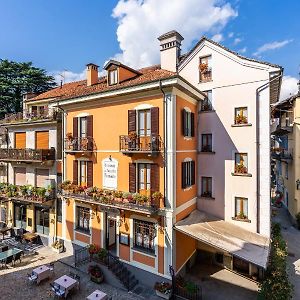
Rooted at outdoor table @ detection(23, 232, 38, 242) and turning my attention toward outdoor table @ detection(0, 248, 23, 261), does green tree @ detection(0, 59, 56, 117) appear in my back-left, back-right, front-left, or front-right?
back-right

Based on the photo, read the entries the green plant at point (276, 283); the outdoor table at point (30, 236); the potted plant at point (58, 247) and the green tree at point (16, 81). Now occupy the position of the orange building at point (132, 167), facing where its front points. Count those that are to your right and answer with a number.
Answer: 3

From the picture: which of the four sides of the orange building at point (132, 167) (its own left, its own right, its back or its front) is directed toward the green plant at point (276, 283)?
left

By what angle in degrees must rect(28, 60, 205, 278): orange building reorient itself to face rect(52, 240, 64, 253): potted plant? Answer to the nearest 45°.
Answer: approximately 90° to its right

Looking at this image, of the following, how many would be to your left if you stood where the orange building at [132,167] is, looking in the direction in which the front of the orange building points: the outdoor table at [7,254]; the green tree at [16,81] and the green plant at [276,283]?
1

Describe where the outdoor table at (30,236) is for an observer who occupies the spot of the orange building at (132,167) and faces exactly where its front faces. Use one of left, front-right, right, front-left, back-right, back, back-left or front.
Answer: right

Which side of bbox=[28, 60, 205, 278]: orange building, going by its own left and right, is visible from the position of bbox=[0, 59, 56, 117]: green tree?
right

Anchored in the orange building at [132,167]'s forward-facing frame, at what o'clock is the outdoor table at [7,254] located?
The outdoor table is roughly at 2 o'clock from the orange building.

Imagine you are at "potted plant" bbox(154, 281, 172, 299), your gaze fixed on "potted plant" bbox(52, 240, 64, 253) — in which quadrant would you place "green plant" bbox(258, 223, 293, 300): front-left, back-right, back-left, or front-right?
back-right

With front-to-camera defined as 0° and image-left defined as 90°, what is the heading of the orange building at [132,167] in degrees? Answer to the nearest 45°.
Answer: approximately 45°

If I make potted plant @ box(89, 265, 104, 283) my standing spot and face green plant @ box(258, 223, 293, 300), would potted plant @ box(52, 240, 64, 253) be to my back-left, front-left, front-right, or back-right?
back-left
